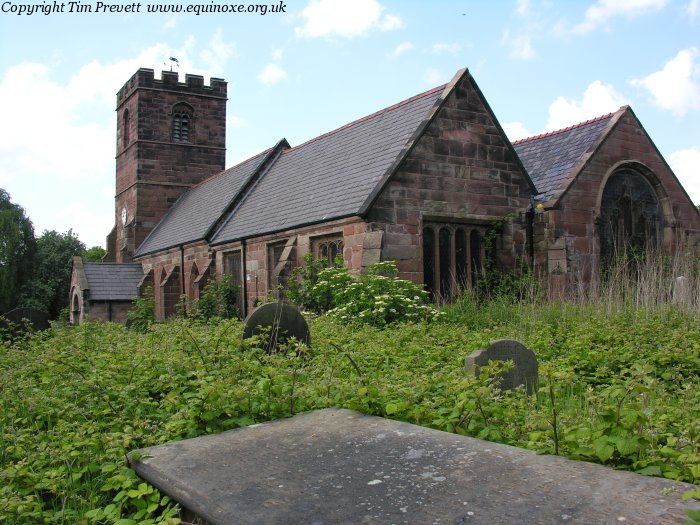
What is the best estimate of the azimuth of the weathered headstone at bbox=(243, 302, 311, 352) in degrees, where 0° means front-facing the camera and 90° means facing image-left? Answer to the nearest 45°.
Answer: approximately 0°

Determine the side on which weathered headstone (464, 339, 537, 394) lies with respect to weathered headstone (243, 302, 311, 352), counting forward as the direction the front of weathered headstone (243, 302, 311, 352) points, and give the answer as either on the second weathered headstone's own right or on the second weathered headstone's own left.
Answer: on the second weathered headstone's own left

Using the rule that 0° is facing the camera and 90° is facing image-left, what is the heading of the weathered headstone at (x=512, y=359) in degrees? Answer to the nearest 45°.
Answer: approximately 0°

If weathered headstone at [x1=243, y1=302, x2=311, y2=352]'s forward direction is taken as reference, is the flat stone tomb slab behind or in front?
in front

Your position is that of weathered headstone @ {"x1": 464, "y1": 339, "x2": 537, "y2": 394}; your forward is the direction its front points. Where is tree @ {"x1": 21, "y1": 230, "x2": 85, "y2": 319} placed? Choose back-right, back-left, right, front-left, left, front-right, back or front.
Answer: back-right

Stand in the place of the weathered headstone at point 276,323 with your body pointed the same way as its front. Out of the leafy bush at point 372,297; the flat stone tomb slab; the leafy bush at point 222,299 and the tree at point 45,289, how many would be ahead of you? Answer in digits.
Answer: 1
